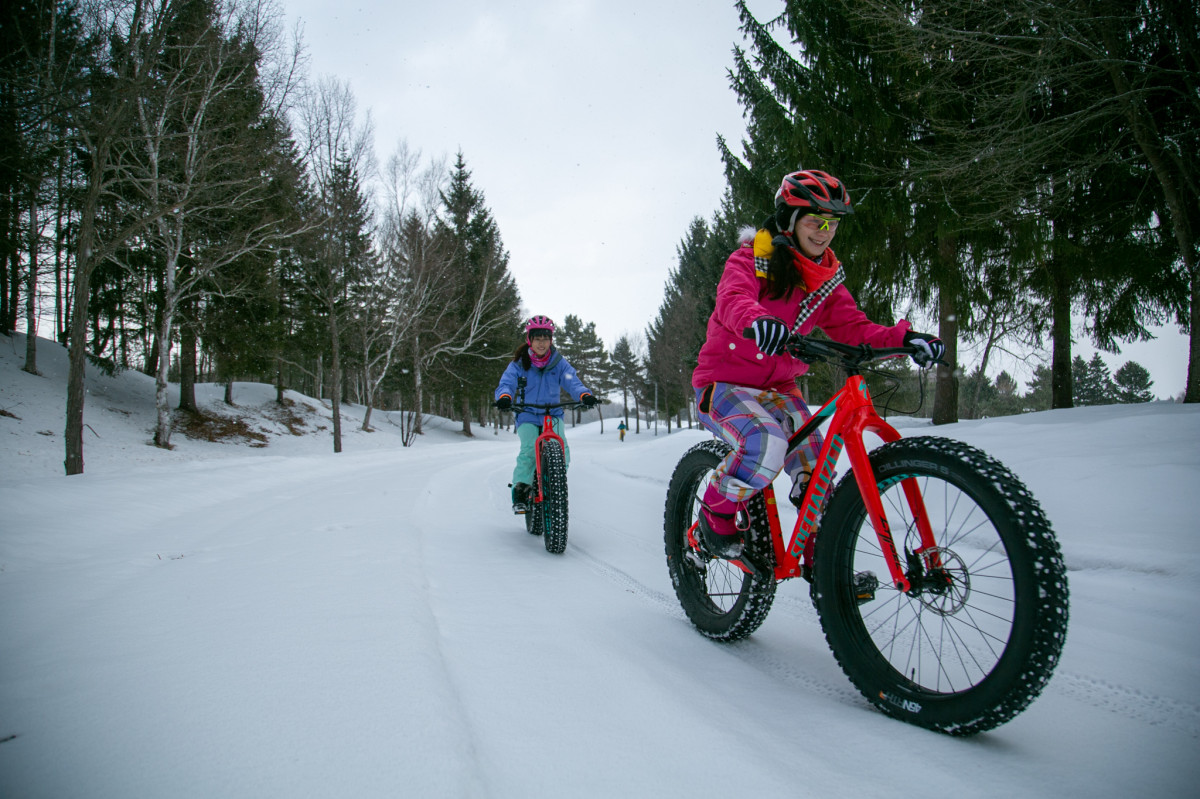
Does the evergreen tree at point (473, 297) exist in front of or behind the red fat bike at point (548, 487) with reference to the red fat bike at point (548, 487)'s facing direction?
behind

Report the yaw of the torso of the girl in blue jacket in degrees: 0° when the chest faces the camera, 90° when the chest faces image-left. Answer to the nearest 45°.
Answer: approximately 0°

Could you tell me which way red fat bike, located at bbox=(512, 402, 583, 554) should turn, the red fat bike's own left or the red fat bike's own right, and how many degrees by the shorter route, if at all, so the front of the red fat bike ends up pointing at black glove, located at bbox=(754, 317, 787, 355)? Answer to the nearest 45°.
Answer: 0° — it already faces it

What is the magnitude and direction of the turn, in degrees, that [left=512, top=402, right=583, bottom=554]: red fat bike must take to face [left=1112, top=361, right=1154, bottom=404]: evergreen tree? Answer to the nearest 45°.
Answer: approximately 135° to its left

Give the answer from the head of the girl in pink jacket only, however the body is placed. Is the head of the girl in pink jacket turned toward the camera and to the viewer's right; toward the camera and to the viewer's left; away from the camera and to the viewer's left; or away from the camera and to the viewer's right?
toward the camera and to the viewer's right

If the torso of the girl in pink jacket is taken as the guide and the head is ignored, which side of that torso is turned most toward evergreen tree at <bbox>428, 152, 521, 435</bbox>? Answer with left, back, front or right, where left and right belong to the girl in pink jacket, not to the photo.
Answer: back

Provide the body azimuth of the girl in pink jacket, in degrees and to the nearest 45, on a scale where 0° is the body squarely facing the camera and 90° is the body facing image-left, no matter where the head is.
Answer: approximately 315°

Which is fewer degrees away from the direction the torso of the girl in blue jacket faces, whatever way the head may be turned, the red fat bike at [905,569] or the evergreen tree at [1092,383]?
the red fat bike
